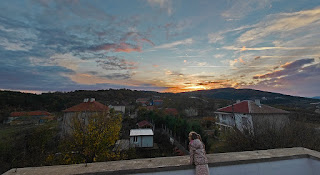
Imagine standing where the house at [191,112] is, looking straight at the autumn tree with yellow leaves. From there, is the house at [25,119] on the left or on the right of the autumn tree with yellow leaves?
right

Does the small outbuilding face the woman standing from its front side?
yes

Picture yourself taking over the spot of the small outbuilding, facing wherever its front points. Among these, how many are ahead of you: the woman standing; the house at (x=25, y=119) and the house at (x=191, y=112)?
1

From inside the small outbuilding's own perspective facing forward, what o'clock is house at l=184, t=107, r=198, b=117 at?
The house is roughly at 7 o'clock from the small outbuilding.

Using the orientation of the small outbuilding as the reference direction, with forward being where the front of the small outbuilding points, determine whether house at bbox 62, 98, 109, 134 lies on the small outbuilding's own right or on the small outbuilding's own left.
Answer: on the small outbuilding's own right

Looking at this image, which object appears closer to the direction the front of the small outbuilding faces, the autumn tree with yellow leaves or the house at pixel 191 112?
the autumn tree with yellow leaves

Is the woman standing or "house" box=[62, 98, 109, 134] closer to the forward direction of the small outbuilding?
the woman standing

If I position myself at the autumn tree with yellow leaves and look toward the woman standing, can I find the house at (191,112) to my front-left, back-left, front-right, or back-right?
back-left

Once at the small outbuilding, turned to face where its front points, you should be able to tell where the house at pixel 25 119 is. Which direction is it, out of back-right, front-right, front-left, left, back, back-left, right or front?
back-right

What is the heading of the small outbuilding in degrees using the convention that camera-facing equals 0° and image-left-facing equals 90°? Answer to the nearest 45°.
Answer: approximately 0°
